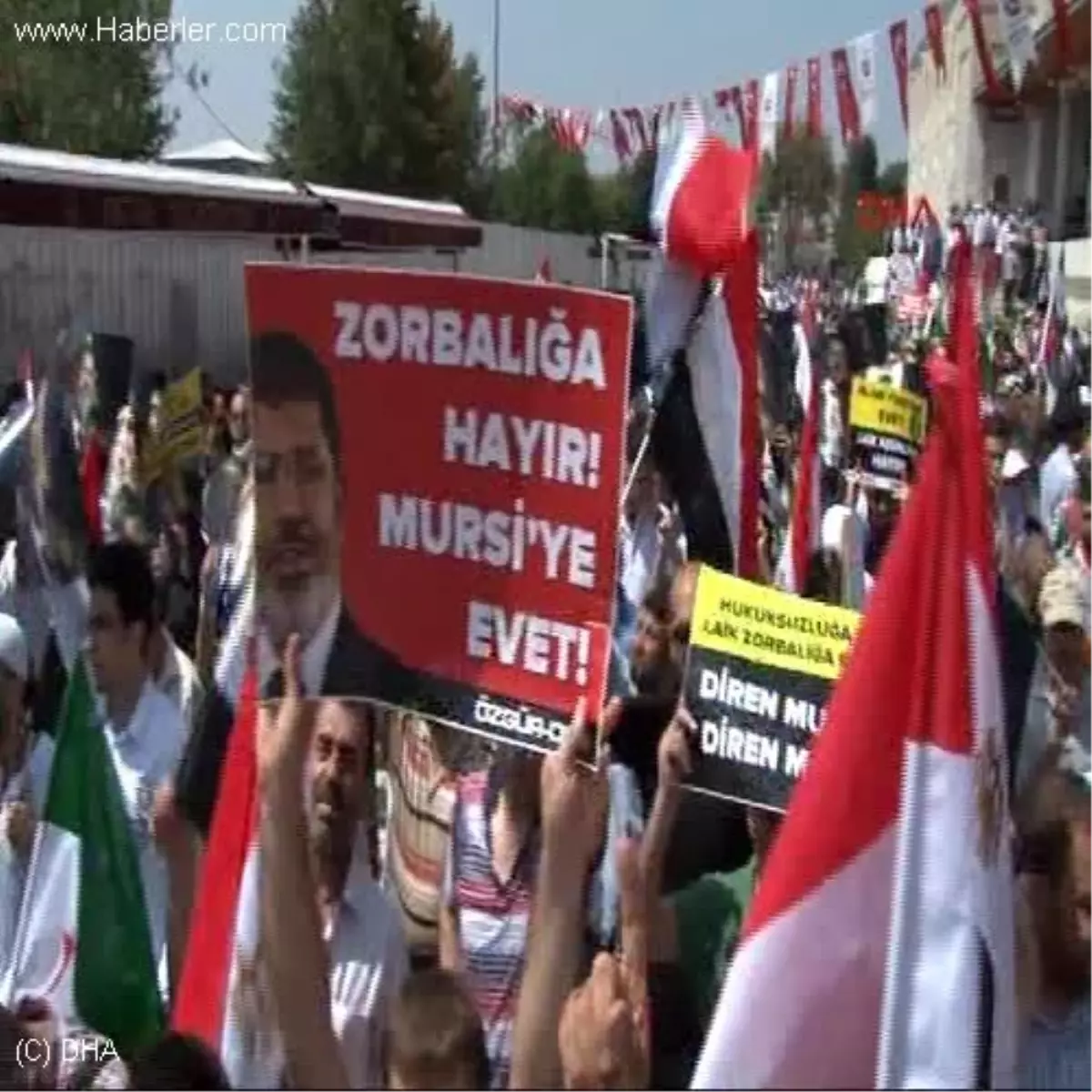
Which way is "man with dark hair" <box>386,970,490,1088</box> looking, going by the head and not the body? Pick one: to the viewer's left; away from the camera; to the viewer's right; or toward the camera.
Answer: away from the camera

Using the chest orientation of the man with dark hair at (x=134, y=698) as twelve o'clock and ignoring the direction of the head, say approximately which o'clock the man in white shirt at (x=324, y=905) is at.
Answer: The man in white shirt is roughly at 10 o'clock from the man with dark hair.

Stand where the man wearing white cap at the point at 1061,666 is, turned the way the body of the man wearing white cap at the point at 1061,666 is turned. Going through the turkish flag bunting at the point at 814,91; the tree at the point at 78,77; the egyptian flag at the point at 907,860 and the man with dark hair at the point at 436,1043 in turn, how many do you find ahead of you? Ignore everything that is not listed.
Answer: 2

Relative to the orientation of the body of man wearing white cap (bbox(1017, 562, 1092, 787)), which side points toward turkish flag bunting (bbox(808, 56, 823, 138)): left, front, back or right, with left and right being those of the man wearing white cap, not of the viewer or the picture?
back

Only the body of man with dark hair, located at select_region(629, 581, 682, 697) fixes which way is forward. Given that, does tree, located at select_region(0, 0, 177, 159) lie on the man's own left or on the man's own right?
on the man's own right

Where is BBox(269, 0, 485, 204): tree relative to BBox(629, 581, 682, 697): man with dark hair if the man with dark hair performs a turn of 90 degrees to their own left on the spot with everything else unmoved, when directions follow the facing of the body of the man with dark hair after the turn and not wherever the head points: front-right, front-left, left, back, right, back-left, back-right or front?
back-left

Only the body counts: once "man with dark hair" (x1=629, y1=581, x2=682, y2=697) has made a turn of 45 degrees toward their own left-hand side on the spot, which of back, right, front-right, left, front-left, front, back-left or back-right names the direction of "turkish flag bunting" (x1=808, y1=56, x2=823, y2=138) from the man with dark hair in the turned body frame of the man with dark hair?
back

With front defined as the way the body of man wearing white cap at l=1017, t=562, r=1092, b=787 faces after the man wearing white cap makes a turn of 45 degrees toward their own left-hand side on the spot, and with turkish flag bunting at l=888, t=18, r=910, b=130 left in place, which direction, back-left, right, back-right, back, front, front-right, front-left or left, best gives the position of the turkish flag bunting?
back-left

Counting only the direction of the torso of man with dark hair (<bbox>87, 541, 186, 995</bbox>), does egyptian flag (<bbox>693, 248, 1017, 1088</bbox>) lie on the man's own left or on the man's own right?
on the man's own left

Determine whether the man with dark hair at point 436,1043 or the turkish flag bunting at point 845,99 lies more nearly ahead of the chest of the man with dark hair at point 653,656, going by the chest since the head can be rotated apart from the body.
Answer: the man with dark hair

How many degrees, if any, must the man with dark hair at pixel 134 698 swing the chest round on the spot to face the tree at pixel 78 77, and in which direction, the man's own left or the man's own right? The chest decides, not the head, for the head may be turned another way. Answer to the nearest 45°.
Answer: approximately 135° to the man's own right

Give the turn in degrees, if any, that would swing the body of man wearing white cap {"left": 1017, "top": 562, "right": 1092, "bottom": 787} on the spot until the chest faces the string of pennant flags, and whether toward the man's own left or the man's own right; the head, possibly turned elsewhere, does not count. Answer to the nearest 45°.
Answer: approximately 180°
